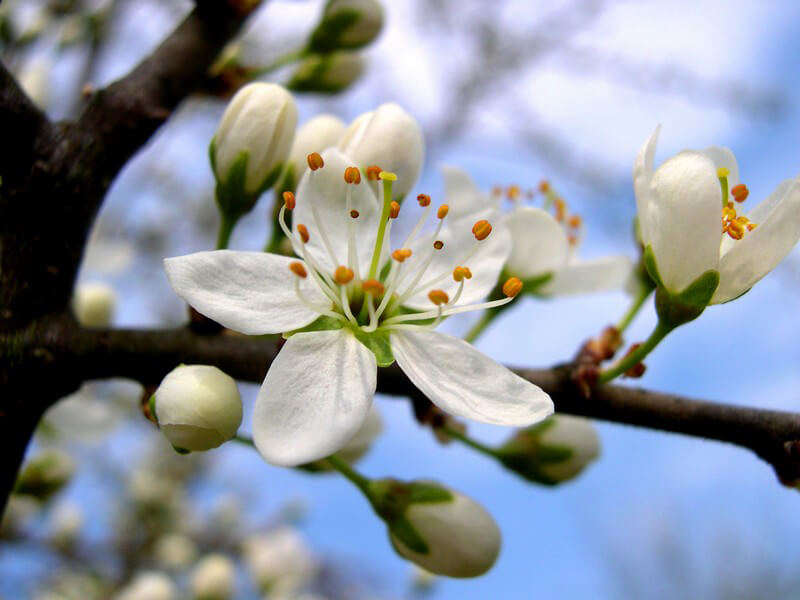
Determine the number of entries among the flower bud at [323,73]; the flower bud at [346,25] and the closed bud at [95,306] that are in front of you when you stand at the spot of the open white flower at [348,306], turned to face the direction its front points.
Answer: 0

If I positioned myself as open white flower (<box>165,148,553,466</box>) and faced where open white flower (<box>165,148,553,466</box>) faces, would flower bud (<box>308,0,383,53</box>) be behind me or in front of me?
behind

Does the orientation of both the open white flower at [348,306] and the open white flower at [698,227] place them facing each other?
no

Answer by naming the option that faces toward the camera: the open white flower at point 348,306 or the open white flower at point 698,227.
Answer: the open white flower at point 348,306

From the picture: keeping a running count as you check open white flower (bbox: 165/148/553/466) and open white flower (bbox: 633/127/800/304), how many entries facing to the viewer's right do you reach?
1

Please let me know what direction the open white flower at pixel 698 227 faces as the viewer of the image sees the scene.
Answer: facing to the right of the viewer

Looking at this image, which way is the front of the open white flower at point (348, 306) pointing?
toward the camera

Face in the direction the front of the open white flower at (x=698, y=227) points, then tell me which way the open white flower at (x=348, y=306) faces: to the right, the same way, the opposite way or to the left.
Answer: to the right

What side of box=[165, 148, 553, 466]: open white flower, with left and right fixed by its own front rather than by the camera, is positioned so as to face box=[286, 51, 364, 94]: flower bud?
back
